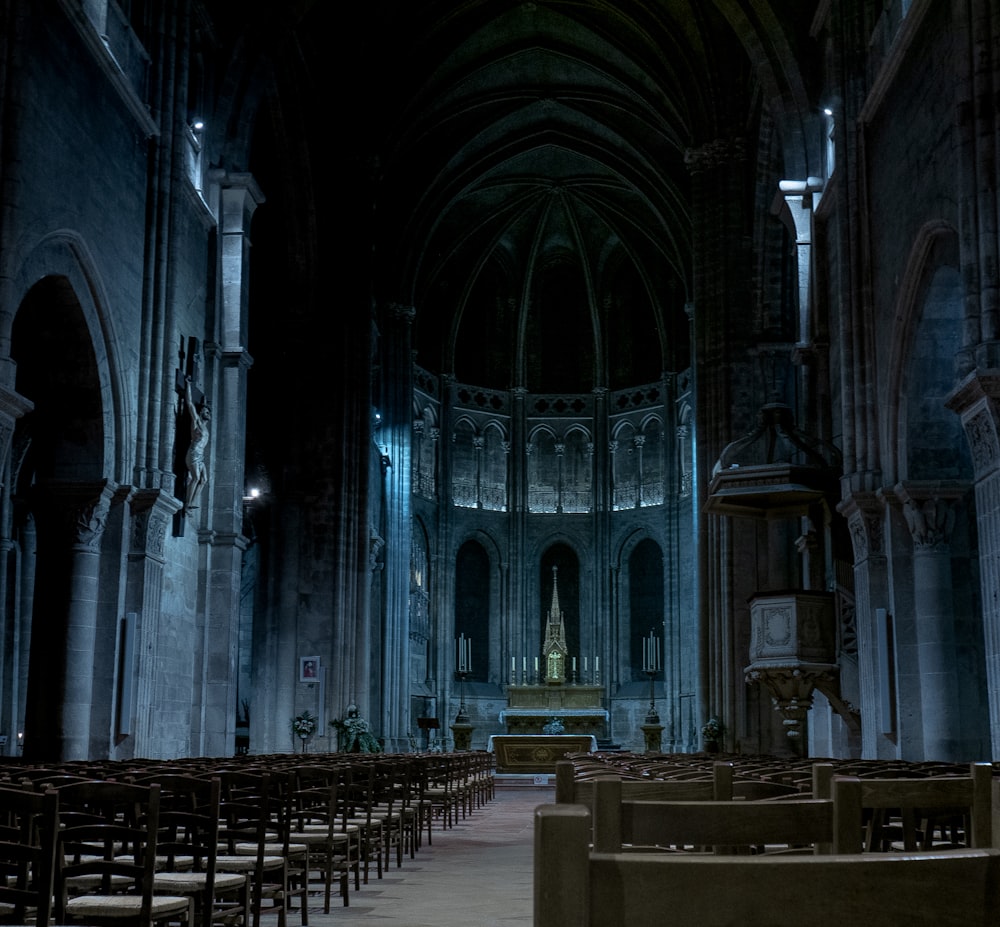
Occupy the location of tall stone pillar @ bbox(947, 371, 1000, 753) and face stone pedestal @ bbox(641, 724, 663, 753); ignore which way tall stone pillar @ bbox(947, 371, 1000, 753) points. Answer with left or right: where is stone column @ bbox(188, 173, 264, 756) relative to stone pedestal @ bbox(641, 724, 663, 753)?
left

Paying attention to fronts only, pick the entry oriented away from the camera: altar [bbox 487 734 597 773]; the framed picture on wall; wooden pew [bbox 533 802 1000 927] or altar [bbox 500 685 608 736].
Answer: the wooden pew

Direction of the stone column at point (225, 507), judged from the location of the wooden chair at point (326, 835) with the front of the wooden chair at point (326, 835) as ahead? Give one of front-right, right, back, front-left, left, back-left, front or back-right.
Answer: front-left

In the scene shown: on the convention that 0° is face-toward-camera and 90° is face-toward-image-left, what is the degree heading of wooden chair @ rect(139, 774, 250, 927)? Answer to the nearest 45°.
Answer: approximately 225°

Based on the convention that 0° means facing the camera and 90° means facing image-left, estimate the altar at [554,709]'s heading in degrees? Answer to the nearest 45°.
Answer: approximately 0°

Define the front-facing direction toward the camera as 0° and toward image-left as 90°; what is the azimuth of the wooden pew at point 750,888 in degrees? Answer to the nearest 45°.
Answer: approximately 180°

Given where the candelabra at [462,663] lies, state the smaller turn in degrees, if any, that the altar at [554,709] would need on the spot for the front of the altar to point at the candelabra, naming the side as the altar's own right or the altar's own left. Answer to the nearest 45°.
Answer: approximately 135° to the altar's own right

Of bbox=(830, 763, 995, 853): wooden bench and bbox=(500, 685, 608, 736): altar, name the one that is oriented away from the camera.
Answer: the wooden bench

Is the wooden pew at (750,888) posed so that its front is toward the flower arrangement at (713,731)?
yes

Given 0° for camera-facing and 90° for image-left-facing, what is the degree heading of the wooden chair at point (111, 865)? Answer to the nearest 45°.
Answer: approximately 225°

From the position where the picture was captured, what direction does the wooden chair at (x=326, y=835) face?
facing away from the viewer and to the right of the viewer

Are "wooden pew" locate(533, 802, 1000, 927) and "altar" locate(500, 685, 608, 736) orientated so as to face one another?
yes

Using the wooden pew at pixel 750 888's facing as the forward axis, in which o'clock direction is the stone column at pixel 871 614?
The stone column is roughly at 12 o'clock from the wooden pew.

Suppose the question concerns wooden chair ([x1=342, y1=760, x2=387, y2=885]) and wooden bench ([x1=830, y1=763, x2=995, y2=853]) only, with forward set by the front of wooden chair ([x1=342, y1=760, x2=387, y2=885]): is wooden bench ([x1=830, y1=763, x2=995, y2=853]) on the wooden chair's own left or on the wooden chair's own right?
on the wooden chair's own right

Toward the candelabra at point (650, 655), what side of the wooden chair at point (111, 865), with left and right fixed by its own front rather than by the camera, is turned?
front

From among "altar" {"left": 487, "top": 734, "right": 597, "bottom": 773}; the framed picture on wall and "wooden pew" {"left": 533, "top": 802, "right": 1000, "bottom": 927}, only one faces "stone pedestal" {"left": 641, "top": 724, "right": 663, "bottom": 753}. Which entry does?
the wooden pew

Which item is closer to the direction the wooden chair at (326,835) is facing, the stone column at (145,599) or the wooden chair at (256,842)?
the stone column
